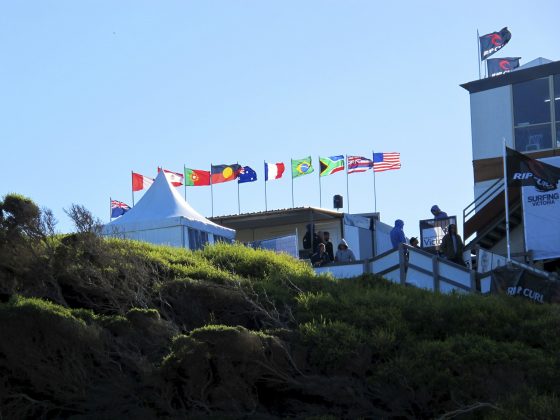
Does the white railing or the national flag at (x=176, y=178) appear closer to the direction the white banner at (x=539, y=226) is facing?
the white railing

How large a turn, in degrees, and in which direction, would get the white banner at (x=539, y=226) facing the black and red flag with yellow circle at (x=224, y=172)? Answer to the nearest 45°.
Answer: approximately 135° to its right

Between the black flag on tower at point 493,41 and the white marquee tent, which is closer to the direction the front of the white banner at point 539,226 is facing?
the white marquee tent

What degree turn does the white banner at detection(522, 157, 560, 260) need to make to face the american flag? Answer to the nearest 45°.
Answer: approximately 135° to its right

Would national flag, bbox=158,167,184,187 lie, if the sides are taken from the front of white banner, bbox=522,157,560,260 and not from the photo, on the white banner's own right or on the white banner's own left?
on the white banner's own right

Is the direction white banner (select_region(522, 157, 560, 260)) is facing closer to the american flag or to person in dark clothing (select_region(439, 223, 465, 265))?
the person in dark clothing

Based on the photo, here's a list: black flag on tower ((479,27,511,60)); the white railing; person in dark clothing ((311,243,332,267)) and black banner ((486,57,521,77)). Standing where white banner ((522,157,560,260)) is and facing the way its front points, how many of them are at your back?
2

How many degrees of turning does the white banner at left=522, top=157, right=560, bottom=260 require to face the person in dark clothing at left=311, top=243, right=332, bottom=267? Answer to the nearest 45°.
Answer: approximately 45° to its right

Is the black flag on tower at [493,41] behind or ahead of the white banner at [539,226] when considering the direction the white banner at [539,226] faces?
behind

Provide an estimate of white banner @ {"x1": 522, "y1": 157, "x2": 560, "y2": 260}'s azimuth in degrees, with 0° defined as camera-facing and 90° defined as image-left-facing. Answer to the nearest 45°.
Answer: approximately 0°
